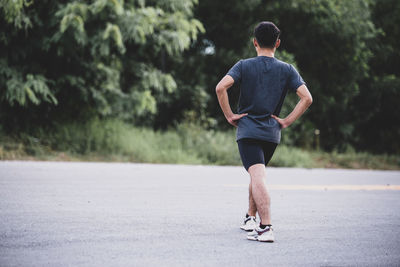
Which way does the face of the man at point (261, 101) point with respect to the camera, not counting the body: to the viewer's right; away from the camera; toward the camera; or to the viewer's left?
away from the camera

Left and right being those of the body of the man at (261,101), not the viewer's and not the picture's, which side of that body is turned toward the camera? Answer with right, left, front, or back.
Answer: back
